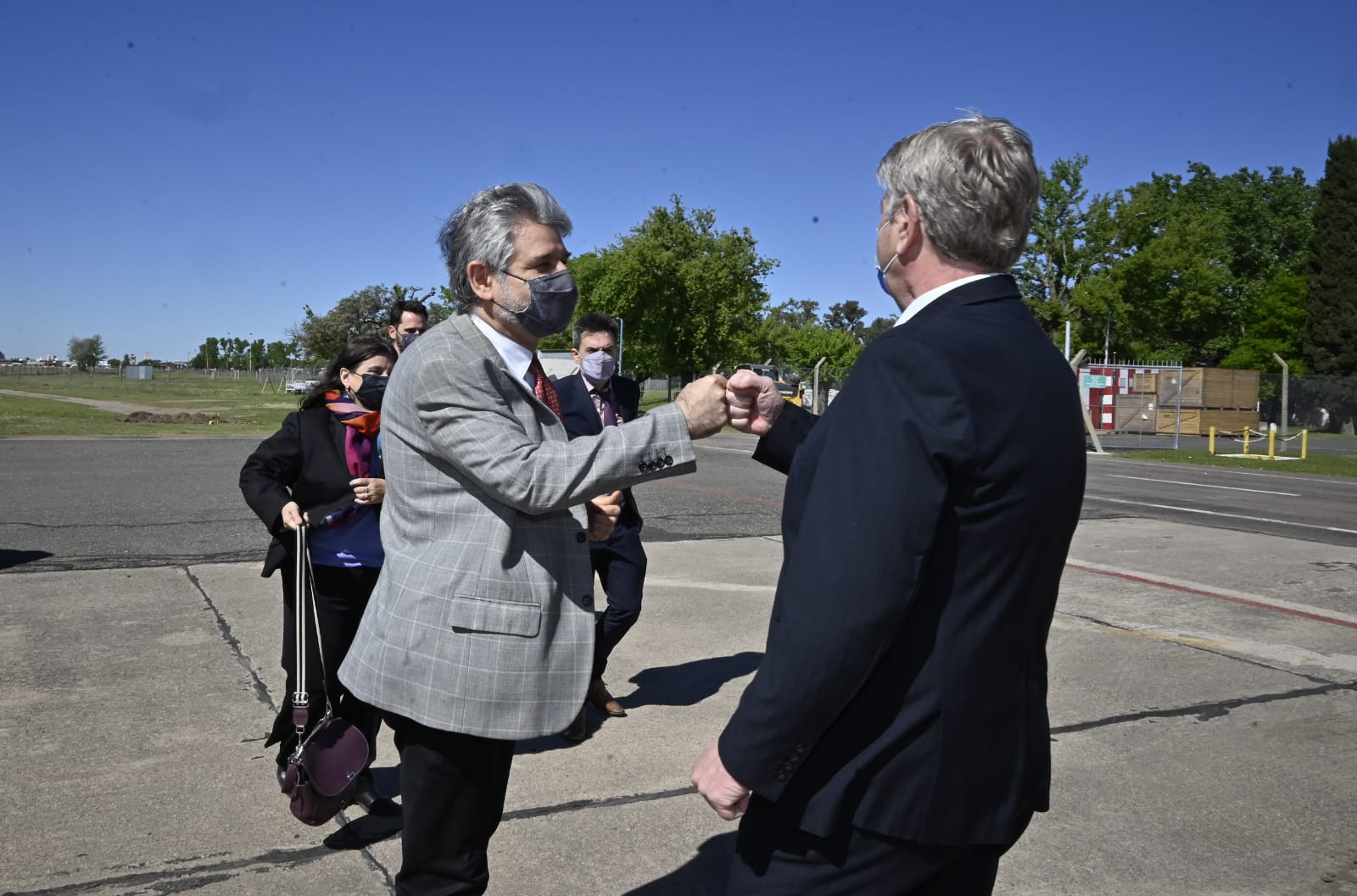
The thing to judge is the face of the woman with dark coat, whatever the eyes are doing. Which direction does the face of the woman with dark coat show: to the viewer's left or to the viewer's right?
to the viewer's right

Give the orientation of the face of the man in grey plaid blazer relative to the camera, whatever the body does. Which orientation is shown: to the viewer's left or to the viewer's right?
to the viewer's right

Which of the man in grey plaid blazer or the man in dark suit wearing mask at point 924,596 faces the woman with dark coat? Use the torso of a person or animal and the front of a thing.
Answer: the man in dark suit wearing mask

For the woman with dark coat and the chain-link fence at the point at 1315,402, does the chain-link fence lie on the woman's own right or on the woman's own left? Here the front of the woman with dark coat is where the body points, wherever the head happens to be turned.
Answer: on the woman's own left

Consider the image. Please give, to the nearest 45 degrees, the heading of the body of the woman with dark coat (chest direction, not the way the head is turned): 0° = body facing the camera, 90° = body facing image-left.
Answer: approximately 315°

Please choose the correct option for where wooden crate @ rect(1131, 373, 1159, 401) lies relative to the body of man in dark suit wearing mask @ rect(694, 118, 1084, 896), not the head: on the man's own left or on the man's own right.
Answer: on the man's own right

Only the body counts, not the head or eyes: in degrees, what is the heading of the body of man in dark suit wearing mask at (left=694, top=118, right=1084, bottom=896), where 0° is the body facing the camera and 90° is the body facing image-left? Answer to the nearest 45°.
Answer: approximately 135°

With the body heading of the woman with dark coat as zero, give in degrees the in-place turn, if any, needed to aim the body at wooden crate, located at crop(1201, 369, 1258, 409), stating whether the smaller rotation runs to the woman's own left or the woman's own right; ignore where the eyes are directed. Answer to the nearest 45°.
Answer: approximately 90° to the woman's own left

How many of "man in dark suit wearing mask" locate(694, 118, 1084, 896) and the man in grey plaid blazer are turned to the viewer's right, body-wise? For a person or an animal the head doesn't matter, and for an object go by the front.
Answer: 1

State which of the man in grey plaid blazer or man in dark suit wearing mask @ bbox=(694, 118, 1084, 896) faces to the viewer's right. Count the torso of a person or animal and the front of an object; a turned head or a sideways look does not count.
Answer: the man in grey plaid blazer

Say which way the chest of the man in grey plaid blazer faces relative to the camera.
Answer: to the viewer's right
